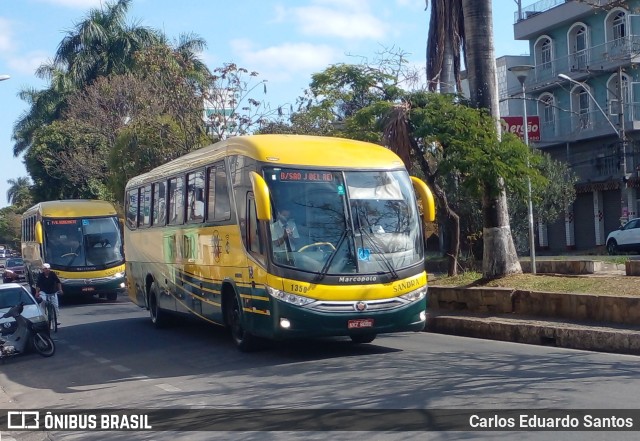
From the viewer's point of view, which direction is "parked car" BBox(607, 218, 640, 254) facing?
to the viewer's left

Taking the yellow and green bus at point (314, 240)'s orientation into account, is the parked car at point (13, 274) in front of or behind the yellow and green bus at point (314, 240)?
behind

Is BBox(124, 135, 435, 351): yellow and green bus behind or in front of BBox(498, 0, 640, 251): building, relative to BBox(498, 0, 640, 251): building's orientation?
in front

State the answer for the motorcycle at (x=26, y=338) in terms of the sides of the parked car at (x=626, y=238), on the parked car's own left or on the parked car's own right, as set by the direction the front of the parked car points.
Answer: on the parked car's own left

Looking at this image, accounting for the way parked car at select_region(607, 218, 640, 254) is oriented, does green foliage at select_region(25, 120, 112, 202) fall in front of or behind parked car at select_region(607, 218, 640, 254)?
in front

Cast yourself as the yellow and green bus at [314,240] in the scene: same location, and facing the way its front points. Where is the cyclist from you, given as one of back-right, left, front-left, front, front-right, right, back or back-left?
back

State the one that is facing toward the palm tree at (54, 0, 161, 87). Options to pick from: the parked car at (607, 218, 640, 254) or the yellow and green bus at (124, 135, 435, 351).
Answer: the parked car

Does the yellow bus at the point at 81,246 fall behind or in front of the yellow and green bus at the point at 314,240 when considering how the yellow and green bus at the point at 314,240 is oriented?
behind

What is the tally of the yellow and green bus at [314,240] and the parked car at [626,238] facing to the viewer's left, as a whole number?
1

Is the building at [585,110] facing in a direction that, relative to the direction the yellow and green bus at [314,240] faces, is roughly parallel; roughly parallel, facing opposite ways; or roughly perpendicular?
roughly perpendicular

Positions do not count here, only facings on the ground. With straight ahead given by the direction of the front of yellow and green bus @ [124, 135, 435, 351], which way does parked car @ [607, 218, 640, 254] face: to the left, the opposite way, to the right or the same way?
the opposite way

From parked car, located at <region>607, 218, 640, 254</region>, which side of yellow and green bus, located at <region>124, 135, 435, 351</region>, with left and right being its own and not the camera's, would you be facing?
left
